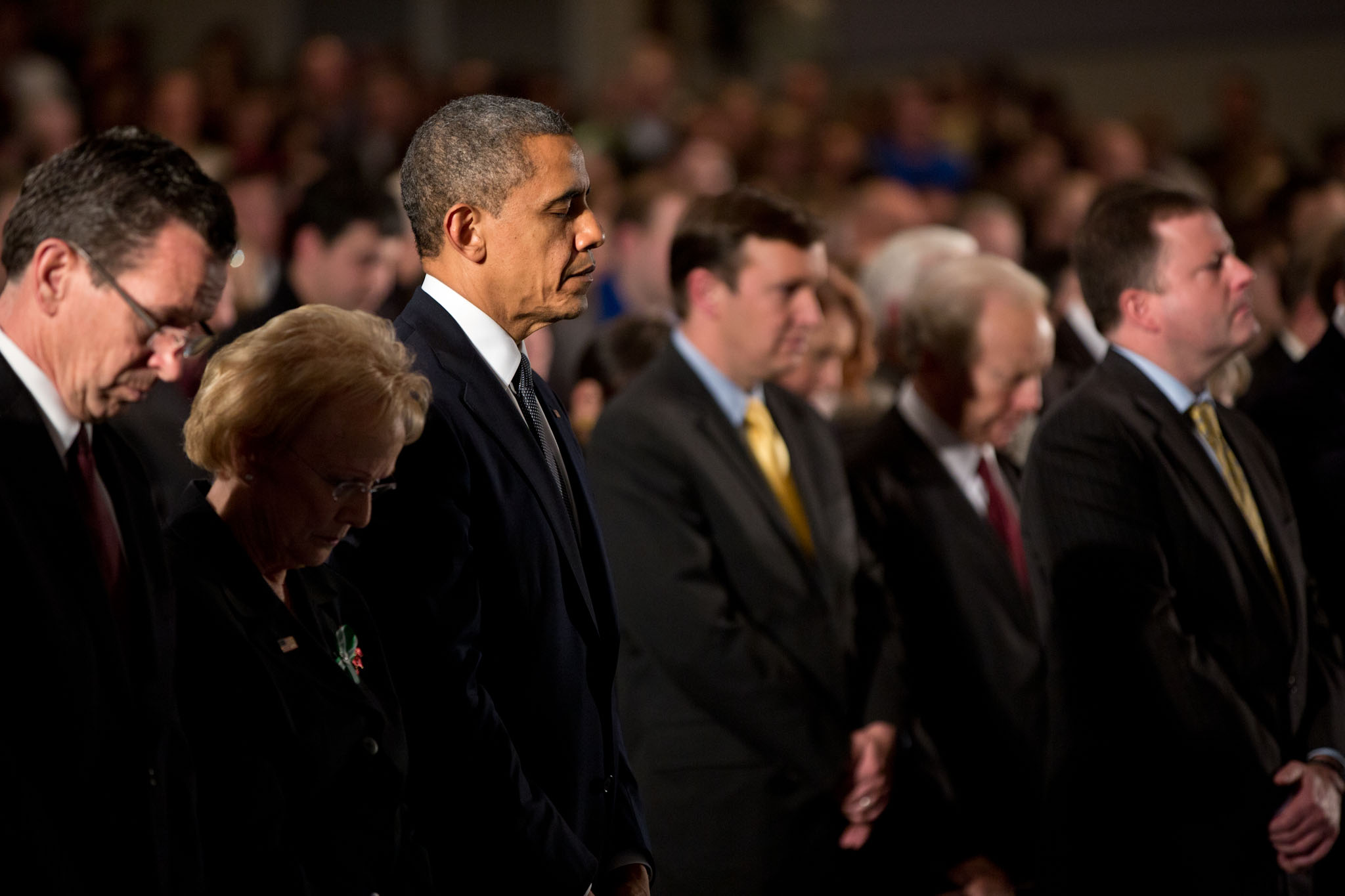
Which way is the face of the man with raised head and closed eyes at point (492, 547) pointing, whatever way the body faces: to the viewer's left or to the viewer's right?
to the viewer's right

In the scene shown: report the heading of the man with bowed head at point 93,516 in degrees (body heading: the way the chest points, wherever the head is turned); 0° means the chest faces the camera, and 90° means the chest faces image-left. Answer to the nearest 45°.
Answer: approximately 315°

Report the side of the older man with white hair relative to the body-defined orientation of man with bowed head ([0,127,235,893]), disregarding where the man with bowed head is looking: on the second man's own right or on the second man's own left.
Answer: on the second man's own left

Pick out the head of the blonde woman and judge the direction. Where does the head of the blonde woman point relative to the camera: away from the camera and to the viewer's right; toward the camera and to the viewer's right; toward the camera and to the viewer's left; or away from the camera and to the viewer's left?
toward the camera and to the viewer's right

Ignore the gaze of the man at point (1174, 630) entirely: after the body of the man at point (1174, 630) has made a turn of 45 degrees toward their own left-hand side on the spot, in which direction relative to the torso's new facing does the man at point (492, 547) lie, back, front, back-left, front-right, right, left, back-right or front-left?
back-right

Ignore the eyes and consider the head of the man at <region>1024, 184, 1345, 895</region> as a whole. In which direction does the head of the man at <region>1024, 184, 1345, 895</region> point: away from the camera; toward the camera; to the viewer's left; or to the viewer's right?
to the viewer's right

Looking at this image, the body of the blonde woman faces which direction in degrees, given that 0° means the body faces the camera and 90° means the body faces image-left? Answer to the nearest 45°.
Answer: approximately 315°
